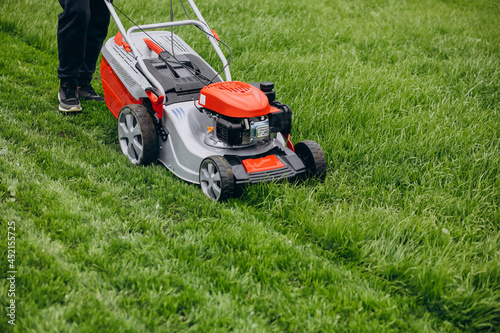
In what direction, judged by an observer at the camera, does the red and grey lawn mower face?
facing the viewer and to the right of the viewer
